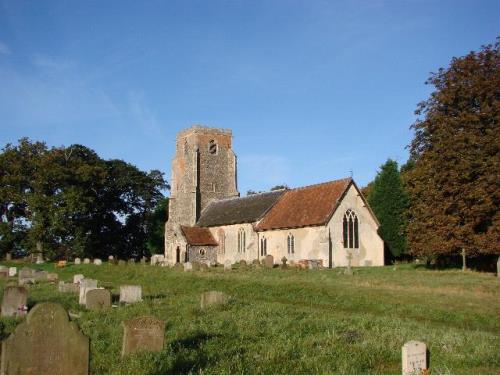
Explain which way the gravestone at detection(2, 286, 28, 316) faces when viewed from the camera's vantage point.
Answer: facing the viewer

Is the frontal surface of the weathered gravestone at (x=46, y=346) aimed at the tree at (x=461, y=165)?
no

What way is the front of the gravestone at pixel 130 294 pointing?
toward the camera

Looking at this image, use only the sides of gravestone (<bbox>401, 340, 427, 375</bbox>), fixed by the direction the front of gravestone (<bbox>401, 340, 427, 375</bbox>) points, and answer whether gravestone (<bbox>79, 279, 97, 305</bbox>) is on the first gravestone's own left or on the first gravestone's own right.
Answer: on the first gravestone's own right

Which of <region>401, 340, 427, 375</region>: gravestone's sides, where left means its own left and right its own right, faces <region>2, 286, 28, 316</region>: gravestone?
right

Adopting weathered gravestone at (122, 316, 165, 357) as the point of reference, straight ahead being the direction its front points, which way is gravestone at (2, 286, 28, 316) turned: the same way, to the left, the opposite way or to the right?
the same way

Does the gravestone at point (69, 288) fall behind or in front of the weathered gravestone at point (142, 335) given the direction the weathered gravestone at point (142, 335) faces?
behind

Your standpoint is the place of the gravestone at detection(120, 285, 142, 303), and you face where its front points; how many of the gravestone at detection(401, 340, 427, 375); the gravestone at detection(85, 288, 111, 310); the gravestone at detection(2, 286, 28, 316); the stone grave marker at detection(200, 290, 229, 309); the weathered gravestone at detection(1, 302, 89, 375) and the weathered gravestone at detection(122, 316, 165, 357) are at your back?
0

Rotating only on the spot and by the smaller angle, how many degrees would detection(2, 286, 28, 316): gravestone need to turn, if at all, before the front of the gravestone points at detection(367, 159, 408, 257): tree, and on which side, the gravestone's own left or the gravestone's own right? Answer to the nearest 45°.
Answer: approximately 135° to the gravestone's own left

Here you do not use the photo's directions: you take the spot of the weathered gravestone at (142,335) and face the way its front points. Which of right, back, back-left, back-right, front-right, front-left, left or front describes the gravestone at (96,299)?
back

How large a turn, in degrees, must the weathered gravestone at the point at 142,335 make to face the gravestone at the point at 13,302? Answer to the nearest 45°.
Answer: approximately 135° to its right

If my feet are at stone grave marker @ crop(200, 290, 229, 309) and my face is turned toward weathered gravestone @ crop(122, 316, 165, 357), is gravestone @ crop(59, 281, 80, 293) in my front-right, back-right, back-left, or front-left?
back-right

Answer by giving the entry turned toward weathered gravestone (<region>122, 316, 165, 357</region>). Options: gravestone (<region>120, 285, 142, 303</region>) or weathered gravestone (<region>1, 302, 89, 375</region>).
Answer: the gravestone

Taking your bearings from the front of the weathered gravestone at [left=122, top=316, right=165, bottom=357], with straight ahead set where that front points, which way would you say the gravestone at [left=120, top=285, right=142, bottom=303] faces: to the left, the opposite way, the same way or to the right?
the same way

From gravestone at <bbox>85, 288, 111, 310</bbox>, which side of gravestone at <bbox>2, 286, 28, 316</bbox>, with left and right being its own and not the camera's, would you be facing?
left

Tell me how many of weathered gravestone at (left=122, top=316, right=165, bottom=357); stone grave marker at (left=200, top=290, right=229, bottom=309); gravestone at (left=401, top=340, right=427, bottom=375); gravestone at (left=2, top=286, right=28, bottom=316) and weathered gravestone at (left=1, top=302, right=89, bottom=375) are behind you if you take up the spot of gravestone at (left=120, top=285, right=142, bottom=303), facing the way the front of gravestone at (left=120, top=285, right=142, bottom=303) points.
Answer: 0
